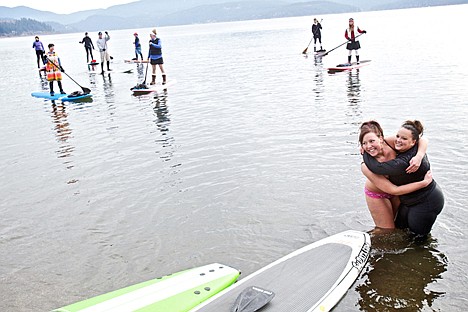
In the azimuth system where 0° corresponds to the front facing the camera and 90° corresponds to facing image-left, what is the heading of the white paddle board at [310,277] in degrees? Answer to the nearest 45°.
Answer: approximately 225°

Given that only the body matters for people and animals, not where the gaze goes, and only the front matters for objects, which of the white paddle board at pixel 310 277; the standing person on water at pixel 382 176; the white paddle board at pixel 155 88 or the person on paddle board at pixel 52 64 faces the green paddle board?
the person on paddle board

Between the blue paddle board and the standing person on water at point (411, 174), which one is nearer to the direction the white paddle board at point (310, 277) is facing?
the standing person on water

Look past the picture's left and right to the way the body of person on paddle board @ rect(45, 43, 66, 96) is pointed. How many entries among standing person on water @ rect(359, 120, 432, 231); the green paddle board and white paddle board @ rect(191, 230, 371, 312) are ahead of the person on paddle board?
3

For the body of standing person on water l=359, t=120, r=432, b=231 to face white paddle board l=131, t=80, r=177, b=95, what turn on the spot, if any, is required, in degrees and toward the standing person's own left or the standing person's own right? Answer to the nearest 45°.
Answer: approximately 180°
